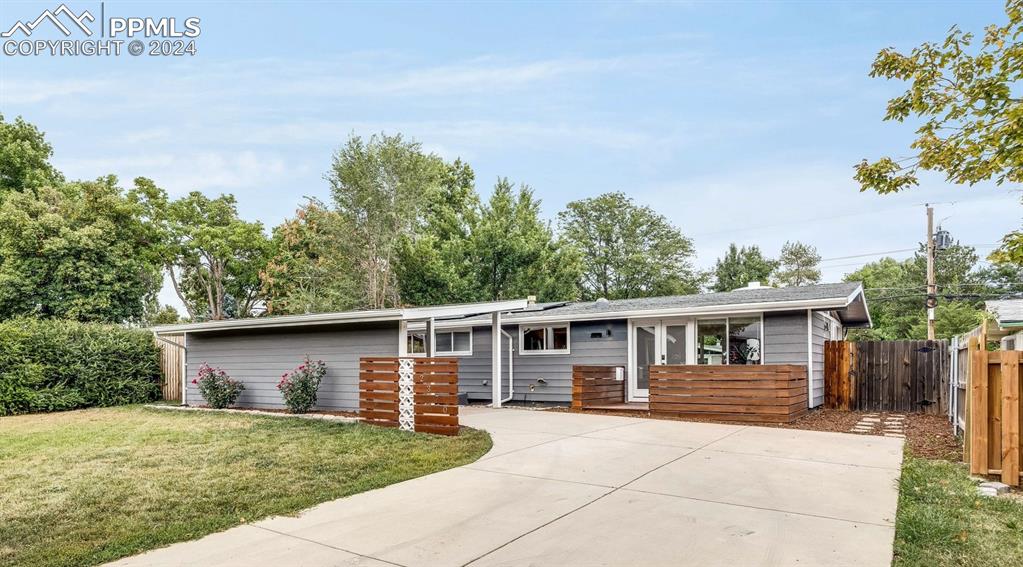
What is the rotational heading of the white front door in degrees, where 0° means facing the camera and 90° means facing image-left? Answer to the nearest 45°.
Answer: approximately 0°

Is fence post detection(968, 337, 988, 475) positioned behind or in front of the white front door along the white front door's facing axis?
in front

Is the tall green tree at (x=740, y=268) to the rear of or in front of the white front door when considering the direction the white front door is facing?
to the rear

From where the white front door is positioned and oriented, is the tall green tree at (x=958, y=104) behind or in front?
in front

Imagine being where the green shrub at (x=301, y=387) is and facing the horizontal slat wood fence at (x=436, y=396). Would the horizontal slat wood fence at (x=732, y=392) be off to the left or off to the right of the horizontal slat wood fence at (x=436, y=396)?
left

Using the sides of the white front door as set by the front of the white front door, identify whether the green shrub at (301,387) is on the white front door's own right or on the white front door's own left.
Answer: on the white front door's own right
